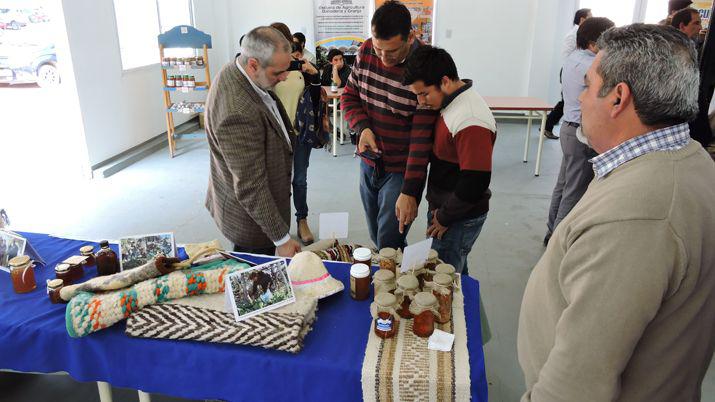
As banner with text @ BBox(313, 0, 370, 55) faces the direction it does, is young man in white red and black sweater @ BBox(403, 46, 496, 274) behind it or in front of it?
in front

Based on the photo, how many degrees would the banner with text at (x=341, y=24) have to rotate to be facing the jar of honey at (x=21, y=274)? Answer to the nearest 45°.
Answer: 0° — it already faces it

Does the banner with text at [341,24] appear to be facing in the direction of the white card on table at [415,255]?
yes

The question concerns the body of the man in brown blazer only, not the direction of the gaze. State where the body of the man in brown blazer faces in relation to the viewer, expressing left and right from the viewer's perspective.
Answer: facing to the right of the viewer

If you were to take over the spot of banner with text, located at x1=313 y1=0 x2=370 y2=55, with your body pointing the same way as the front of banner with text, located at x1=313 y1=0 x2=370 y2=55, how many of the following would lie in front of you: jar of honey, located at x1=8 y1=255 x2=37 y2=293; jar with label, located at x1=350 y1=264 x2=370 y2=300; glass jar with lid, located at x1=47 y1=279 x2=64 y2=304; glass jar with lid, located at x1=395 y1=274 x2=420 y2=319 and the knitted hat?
5

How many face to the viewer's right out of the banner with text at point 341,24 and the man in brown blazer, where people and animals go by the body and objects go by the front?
1

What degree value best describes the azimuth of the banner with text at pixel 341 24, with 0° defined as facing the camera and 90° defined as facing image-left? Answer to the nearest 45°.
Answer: approximately 0°

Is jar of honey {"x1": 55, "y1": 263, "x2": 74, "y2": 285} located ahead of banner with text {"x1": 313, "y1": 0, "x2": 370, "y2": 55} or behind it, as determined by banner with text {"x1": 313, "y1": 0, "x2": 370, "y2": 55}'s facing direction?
ahead

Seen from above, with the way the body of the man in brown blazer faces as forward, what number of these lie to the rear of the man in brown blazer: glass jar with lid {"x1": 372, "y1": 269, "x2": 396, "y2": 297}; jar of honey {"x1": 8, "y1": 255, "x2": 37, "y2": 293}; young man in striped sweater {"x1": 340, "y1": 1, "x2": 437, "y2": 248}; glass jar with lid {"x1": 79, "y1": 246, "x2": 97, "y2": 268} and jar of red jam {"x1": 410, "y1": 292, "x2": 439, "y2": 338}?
2

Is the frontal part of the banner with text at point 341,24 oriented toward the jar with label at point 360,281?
yes

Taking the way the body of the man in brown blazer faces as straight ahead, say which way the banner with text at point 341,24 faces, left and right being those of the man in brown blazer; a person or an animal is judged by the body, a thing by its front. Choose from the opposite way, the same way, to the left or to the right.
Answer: to the right

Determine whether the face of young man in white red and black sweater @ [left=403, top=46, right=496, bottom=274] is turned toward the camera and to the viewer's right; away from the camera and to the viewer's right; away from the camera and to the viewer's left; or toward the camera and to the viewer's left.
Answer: toward the camera and to the viewer's left

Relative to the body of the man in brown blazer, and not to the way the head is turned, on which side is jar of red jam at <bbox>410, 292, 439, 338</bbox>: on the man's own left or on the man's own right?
on the man's own right

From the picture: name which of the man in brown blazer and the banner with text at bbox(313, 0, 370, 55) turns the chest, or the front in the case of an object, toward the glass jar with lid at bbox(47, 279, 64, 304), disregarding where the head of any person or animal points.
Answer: the banner with text

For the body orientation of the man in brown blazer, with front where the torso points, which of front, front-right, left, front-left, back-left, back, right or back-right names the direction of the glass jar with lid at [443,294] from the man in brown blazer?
front-right
